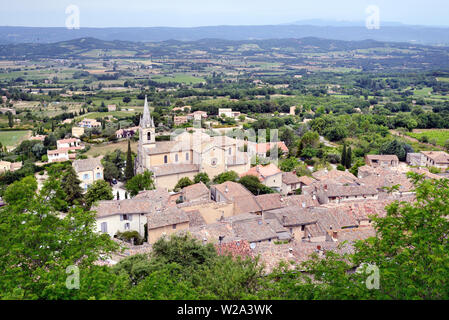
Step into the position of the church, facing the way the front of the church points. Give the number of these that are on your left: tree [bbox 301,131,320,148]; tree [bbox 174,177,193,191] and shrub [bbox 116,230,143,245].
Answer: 2

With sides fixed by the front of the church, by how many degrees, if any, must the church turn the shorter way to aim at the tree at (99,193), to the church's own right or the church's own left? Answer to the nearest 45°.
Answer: approximately 45° to the church's own left

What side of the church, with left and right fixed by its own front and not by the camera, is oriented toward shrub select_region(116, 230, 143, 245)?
left

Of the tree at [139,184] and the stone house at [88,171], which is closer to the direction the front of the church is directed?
the stone house

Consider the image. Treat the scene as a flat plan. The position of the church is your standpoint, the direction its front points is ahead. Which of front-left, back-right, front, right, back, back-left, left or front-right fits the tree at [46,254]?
left

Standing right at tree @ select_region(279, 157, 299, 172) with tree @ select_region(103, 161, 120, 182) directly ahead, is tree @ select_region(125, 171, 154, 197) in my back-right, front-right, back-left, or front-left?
front-left

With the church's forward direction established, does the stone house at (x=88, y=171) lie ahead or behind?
ahead

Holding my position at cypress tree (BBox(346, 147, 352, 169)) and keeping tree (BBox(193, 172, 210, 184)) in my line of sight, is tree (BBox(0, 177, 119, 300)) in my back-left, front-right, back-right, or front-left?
front-left

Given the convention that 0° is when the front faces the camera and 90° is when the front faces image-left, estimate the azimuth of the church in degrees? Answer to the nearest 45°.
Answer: approximately 90°

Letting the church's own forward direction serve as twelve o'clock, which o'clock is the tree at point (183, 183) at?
The tree is roughly at 9 o'clock from the church.
